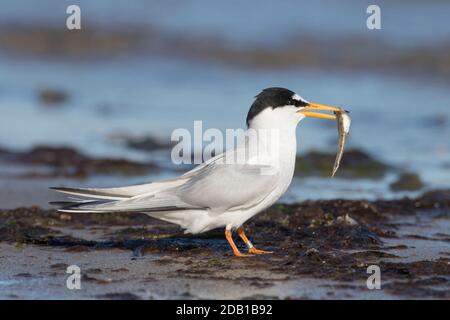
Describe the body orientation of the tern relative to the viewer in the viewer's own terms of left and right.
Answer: facing to the right of the viewer
